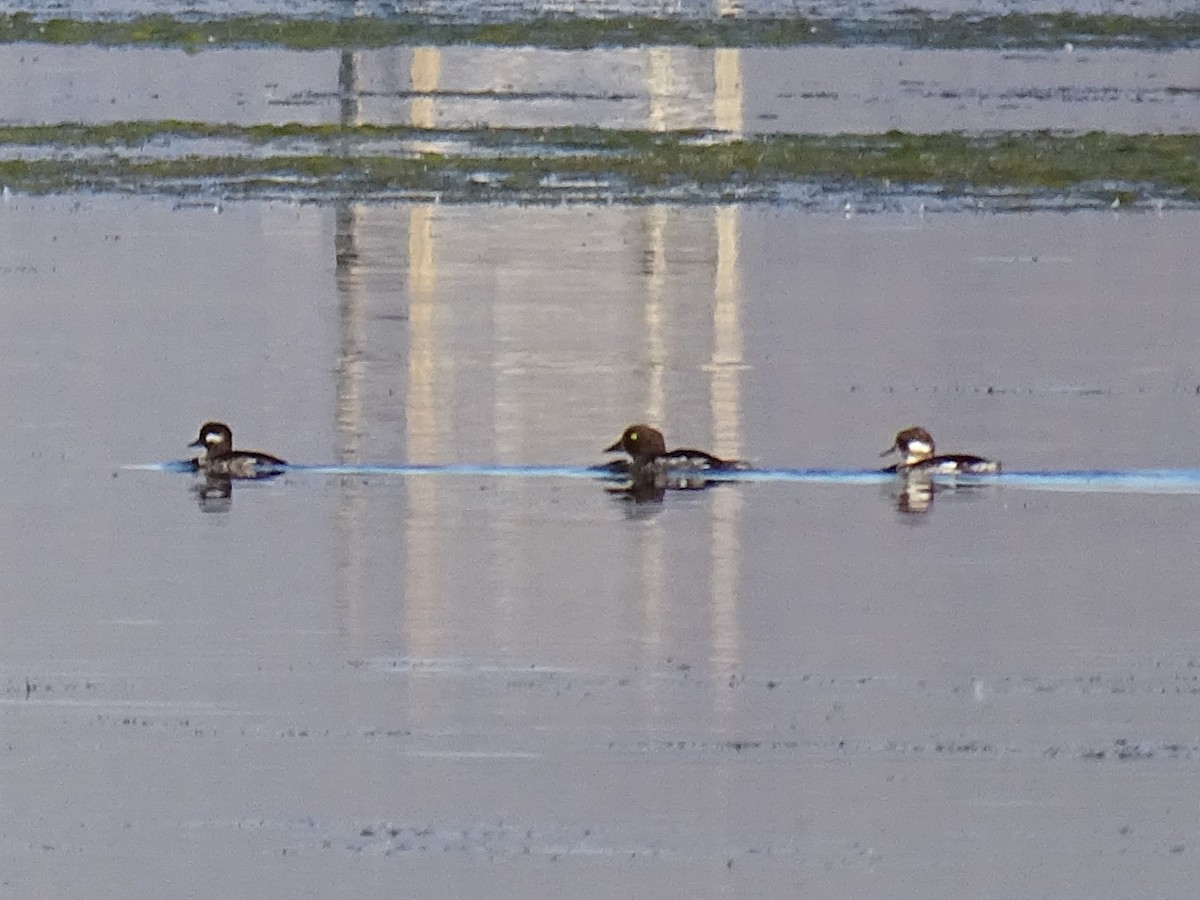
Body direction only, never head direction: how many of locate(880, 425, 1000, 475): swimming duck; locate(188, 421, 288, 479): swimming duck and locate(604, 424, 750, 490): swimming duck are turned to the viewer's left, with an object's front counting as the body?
3

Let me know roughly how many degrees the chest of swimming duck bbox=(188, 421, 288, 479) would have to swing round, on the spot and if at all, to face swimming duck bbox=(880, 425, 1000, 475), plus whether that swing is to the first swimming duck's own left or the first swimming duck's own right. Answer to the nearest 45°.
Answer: approximately 180°

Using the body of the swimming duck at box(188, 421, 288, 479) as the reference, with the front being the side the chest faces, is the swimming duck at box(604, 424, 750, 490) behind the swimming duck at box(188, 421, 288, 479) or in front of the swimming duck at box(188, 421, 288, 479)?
behind

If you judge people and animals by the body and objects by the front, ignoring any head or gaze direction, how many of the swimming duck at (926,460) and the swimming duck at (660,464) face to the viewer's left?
2

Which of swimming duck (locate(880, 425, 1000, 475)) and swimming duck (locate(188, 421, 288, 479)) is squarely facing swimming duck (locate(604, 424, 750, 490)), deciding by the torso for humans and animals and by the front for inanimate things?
swimming duck (locate(880, 425, 1000, 475))

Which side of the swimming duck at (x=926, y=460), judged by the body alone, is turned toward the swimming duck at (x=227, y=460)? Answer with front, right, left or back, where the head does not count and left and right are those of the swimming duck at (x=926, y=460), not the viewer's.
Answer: front

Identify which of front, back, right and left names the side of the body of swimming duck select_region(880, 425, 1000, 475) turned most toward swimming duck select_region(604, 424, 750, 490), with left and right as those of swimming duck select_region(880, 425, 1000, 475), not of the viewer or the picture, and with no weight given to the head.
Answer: front

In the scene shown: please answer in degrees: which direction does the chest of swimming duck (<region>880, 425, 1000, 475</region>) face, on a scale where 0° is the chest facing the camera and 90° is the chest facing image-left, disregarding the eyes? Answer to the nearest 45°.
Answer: approximately 90°

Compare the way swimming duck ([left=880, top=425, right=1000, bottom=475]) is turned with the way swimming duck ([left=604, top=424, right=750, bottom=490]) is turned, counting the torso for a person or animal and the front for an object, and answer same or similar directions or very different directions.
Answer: same or similar directions

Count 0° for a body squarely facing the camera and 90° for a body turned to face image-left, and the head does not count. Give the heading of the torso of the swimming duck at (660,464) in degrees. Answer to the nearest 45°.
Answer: approximately 90°

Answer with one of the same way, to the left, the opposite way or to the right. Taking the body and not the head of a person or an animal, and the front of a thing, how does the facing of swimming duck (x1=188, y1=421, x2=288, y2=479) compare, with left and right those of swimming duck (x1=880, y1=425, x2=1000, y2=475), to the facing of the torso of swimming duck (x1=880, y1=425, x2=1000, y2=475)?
the same way

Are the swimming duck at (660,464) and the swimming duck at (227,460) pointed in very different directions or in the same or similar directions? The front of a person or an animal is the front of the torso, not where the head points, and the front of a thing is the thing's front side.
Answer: same or similar directions

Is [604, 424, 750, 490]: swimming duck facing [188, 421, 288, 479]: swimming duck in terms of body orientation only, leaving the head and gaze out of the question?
yes

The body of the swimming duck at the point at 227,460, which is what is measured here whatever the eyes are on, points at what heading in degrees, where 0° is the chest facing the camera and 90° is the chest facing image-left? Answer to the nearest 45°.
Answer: approximately 90°

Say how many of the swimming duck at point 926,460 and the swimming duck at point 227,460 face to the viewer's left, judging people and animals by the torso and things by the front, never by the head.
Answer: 2
